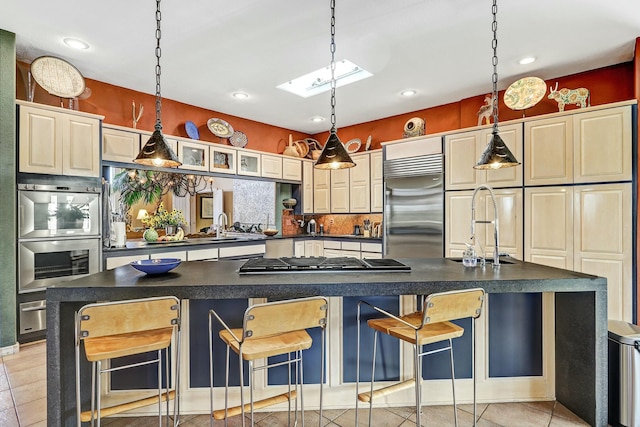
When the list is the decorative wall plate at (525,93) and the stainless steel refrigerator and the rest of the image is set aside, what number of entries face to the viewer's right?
0

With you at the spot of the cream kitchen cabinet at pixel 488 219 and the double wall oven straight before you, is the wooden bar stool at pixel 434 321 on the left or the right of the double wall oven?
left

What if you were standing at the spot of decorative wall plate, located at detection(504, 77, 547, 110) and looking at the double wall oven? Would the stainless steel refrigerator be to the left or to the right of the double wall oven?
right

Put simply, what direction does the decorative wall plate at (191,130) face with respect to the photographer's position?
facing the viewer and to the right of the viewer

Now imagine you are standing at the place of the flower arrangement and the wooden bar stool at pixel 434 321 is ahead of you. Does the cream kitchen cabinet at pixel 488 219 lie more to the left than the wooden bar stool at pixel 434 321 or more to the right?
left

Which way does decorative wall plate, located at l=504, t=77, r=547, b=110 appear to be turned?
toward the camera

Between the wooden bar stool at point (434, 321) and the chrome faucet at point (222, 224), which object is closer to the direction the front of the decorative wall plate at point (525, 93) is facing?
the wooden bar stool

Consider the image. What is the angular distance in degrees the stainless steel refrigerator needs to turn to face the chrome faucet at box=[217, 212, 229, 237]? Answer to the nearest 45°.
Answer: approximately 45° to its right

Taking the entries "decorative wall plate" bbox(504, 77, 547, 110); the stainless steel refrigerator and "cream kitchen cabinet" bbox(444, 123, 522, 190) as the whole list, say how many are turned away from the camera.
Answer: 0

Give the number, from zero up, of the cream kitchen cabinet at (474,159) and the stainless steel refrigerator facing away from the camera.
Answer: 0

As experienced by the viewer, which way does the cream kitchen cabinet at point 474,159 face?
facing the viewer and to the left of the viewer

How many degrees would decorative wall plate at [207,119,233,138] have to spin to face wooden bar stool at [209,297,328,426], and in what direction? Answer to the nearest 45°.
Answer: approximately 45° to its right

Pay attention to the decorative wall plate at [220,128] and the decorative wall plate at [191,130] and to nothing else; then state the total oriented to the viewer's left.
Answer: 0
